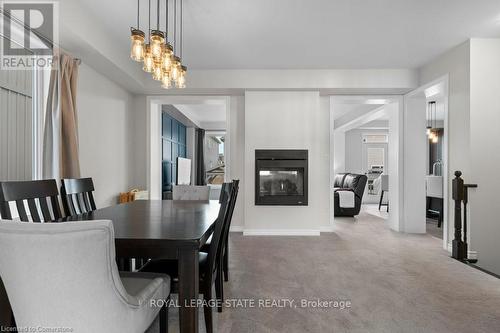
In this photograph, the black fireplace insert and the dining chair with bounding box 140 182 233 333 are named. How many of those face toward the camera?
1

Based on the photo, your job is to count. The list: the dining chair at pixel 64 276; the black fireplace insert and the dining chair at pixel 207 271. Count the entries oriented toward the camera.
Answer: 1

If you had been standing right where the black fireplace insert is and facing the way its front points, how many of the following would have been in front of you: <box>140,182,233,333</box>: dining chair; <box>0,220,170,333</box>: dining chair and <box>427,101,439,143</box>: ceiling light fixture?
2

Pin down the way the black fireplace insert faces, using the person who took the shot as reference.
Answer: facing the viewer

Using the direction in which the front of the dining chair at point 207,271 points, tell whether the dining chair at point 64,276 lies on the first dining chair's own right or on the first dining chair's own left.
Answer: on the first dining chair's own left

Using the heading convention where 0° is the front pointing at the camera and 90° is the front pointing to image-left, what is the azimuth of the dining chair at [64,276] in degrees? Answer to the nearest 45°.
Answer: approximately 225°

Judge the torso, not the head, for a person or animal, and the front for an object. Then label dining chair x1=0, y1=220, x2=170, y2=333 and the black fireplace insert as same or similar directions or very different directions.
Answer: very different directions

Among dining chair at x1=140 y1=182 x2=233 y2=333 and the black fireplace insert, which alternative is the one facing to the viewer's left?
the dining chair

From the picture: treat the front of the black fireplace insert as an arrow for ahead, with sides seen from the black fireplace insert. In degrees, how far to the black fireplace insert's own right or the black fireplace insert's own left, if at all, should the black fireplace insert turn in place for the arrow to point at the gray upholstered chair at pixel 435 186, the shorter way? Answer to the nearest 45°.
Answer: approximately 135° to the black fireplace insert's own left

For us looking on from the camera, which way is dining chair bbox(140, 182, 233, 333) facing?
facing to the left of the viewer

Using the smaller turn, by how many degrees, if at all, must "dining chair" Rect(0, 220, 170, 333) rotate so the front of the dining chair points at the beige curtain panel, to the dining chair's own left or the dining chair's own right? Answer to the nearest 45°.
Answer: approximately 45° to the dining chair's own left

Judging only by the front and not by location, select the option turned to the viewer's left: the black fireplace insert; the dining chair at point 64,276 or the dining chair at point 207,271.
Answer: the dining chair at point 207,271

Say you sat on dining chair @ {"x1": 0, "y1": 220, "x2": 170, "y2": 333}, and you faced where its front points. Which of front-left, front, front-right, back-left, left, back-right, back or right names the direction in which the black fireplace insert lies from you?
front
